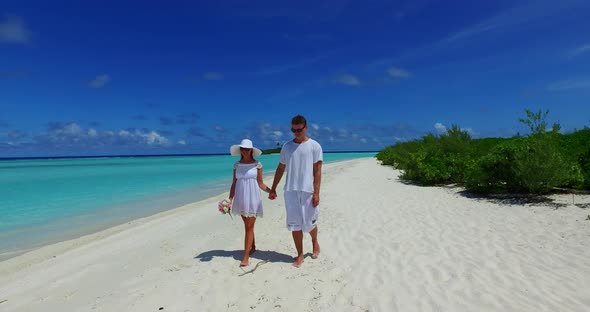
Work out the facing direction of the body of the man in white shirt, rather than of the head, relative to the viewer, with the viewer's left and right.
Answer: facing the viewer

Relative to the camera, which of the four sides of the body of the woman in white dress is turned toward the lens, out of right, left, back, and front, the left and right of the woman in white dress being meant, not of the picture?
front

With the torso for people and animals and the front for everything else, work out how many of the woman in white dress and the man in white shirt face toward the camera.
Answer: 2

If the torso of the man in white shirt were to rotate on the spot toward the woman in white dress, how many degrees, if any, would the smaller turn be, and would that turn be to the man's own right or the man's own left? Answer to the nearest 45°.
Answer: approximately 90° to the man's own right

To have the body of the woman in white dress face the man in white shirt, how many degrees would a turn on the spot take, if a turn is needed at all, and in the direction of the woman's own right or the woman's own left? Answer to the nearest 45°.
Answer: approximately 45° to the woman's own left
